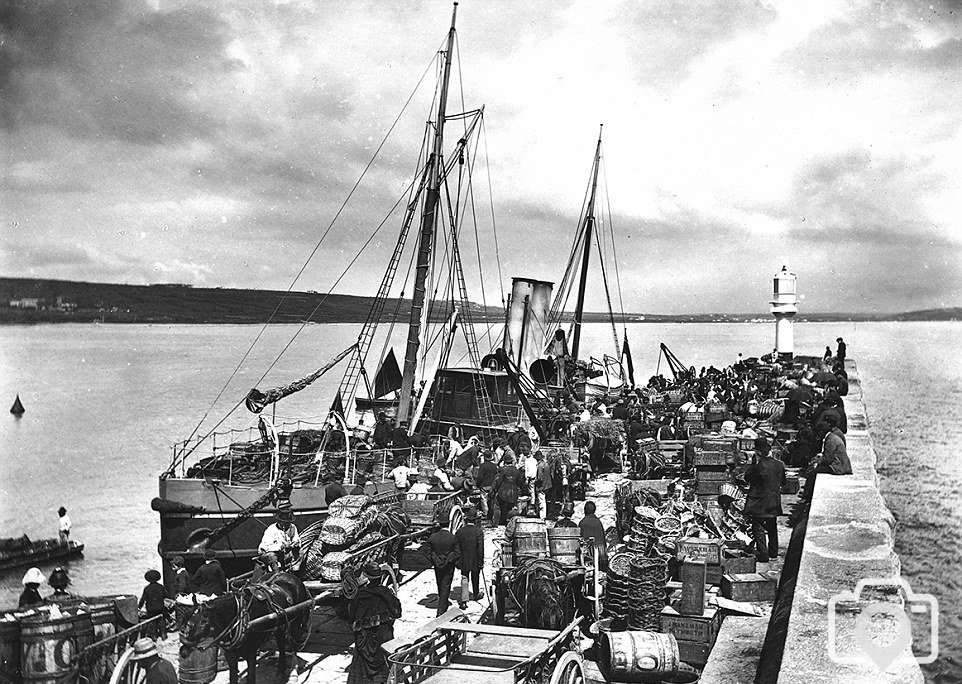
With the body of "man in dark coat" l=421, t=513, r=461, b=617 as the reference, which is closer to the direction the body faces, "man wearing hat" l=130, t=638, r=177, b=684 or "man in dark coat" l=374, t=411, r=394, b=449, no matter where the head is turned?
the man in dark coat

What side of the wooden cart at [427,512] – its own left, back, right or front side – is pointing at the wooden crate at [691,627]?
left

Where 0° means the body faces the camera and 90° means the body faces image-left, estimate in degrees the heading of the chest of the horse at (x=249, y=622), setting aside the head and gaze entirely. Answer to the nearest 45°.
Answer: approximately 45°

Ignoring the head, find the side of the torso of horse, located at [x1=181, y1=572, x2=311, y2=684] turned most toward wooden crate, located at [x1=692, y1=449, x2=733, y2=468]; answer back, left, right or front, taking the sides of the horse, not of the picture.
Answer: back

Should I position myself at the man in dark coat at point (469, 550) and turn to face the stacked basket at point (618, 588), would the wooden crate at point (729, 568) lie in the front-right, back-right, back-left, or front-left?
front-left

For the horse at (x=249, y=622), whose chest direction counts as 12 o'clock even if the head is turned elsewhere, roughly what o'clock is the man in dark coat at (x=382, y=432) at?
The man in dark coat is roughly at 5 o'clock from the horse.

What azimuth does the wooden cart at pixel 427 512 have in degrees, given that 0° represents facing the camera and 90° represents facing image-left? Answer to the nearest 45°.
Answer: approximately 45°

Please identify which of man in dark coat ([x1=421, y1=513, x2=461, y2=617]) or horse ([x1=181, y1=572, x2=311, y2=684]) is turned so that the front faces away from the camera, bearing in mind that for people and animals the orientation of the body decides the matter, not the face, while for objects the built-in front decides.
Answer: the man in dark coat

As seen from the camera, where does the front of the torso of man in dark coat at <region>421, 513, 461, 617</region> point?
away from the camera

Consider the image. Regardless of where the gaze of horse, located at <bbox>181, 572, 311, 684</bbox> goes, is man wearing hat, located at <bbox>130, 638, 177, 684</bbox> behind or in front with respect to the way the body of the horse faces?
in front
